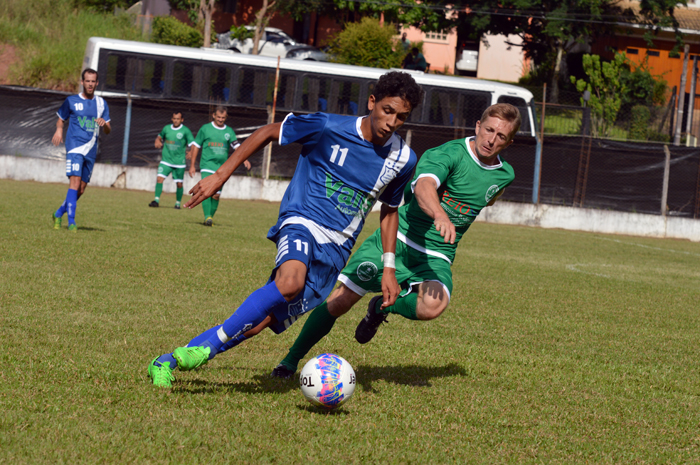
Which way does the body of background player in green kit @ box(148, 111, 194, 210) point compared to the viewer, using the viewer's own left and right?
facing the viewer

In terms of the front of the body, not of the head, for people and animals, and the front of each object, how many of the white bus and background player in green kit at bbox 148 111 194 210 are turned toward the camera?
1

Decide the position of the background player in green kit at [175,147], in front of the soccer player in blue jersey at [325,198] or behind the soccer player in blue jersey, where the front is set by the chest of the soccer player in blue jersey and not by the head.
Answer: behind

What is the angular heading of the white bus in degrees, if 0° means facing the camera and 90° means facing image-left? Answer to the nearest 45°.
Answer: approximately 270°

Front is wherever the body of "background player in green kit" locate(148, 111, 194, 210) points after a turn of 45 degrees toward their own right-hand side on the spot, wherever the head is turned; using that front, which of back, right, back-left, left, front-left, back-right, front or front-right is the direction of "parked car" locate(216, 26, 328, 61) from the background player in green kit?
back-right

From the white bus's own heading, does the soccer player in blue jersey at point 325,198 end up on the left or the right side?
on its right

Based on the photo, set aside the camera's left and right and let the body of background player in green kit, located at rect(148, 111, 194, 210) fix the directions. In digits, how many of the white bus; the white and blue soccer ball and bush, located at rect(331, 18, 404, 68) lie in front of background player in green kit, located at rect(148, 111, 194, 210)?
1

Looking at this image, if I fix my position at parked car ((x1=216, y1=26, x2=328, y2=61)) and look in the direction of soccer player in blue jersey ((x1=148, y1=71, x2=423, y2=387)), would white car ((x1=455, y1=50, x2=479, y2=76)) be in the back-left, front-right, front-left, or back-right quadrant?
back-left

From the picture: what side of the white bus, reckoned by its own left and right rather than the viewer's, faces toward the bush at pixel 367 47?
left

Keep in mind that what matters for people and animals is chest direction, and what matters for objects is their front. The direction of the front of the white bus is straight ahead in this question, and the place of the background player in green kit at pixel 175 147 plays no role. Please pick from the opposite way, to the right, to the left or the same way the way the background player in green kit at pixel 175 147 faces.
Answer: to the right
